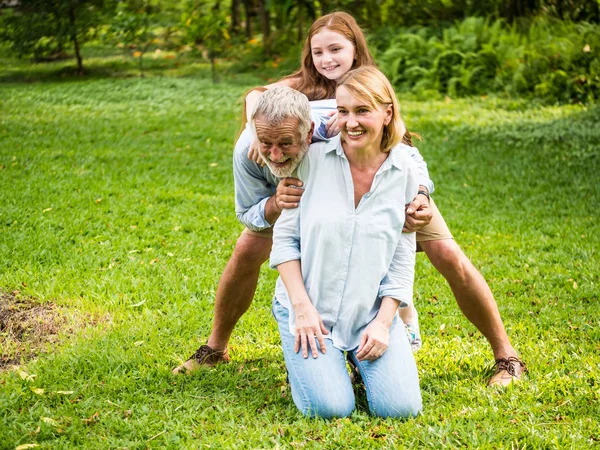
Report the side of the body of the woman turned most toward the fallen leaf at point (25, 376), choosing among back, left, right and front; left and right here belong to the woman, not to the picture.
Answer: right

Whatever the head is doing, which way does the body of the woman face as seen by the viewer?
toward the camera

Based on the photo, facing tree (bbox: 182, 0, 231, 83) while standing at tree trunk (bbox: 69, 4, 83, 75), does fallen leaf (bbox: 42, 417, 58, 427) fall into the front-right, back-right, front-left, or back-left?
front-right

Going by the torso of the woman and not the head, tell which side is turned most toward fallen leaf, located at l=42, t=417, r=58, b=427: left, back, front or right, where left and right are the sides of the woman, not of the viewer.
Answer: right

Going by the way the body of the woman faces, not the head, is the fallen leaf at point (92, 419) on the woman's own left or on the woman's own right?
on the woman's own right

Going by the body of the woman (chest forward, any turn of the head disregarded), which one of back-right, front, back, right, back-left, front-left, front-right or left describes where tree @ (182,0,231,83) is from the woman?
back
